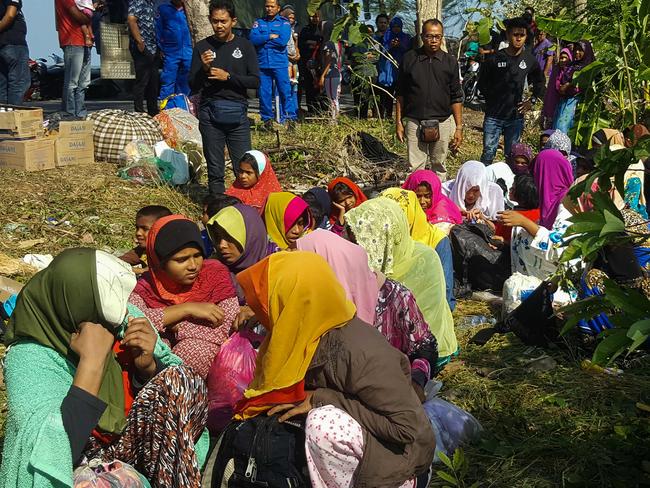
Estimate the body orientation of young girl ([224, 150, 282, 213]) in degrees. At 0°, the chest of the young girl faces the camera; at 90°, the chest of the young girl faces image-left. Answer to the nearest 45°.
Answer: approximately 45°

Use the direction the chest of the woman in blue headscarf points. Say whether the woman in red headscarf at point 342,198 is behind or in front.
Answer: in front

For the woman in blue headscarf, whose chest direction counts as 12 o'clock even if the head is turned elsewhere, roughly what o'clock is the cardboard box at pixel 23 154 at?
The cardboard box is roughly at 1 o'clock from the woman in blue headscarf.

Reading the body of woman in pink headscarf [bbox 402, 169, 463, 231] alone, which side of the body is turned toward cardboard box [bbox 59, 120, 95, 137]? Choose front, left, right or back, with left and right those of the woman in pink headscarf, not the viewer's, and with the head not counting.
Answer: right

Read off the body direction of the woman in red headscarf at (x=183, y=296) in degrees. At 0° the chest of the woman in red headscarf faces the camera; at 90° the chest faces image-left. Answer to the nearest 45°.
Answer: approximately 315°

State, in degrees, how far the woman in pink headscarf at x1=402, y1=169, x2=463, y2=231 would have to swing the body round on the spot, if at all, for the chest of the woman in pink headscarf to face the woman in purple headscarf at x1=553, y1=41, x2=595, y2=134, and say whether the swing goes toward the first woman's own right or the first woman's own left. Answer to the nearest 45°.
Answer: approximately 180°

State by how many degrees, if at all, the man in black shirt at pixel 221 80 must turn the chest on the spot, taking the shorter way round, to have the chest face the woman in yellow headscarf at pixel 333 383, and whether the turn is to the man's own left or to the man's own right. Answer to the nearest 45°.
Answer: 0° — they already face them

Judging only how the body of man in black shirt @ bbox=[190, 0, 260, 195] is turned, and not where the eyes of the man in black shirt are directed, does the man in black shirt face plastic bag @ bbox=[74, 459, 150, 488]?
yes

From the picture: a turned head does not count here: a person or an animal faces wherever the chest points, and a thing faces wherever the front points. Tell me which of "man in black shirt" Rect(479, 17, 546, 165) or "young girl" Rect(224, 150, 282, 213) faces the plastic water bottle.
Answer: the man in black shirt
